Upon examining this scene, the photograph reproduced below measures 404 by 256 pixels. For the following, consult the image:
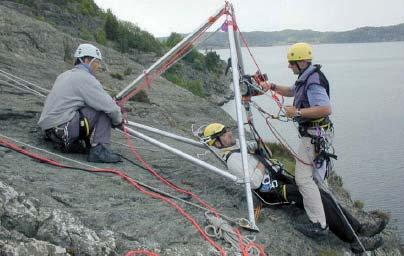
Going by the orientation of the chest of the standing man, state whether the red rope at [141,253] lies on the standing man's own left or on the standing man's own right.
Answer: on the standing man's own left

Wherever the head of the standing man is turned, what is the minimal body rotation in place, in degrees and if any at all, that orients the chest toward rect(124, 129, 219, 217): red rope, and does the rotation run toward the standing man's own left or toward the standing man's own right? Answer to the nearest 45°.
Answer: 0° — they already face it

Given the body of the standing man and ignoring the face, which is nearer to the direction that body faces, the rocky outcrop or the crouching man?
the crouching man

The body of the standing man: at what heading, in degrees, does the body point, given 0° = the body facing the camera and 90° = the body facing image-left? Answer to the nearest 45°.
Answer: approximately 90°

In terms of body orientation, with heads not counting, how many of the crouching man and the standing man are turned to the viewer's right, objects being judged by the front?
1

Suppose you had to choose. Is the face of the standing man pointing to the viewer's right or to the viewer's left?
to the viewer's left

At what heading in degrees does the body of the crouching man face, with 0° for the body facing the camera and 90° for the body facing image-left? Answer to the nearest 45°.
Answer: approximately 270°

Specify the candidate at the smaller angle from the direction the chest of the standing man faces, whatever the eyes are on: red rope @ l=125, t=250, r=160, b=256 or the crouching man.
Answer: the crouching man

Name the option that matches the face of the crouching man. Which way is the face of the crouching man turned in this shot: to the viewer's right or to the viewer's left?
to the viewer's right

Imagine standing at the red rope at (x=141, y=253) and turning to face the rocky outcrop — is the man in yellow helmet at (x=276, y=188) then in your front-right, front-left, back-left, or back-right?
back-right
